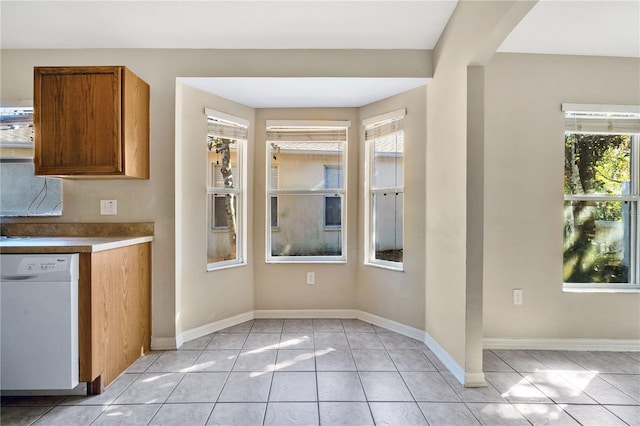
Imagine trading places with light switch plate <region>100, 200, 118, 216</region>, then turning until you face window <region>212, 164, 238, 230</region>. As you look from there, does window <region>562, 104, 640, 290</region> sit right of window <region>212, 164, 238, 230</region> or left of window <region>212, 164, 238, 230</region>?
right

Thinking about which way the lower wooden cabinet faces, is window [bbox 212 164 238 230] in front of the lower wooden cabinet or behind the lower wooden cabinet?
behind

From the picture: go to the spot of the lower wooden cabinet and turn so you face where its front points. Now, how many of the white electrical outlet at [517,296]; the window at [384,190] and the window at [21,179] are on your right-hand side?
1

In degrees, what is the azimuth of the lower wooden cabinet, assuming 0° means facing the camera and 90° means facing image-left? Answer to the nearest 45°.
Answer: approximately 45°

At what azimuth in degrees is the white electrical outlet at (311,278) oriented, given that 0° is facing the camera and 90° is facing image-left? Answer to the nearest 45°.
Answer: approximately 0°

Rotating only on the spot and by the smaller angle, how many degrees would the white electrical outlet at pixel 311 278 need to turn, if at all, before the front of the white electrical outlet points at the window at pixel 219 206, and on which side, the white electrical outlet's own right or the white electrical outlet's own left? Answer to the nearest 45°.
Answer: approximately 90° to the white electrical outlet's own right

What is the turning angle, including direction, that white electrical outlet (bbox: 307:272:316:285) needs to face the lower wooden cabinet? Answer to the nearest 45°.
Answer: approximately 45° to its right

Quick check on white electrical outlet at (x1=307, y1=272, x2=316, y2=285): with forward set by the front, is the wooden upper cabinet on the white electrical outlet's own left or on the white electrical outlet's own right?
on the white electrical outlet's own right
